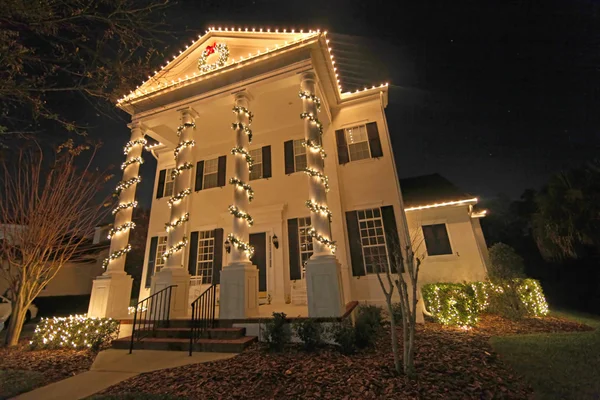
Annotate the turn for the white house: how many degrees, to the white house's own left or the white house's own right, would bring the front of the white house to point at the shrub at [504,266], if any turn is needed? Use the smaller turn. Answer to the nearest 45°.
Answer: approximately 135° to the white house's own left

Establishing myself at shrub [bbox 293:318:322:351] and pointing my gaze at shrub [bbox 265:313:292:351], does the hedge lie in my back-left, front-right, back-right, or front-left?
back-right

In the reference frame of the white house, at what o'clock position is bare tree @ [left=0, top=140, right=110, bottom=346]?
The bare tree is roughly at 1 o'clock from the white house.

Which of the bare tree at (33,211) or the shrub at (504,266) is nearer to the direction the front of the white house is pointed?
the bare tree

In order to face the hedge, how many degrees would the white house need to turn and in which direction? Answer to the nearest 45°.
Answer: approximately 135° to its left

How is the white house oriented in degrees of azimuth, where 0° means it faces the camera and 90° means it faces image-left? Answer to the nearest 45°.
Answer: approximately 45°

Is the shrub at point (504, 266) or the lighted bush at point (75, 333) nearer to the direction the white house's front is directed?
the lighted bush

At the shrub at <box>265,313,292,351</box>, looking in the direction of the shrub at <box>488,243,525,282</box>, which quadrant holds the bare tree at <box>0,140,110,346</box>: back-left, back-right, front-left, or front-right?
back-left

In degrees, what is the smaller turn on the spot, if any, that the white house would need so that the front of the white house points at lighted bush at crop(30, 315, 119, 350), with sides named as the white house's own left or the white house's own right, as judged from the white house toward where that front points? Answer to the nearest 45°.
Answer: approximately 45° to the white house's own right
